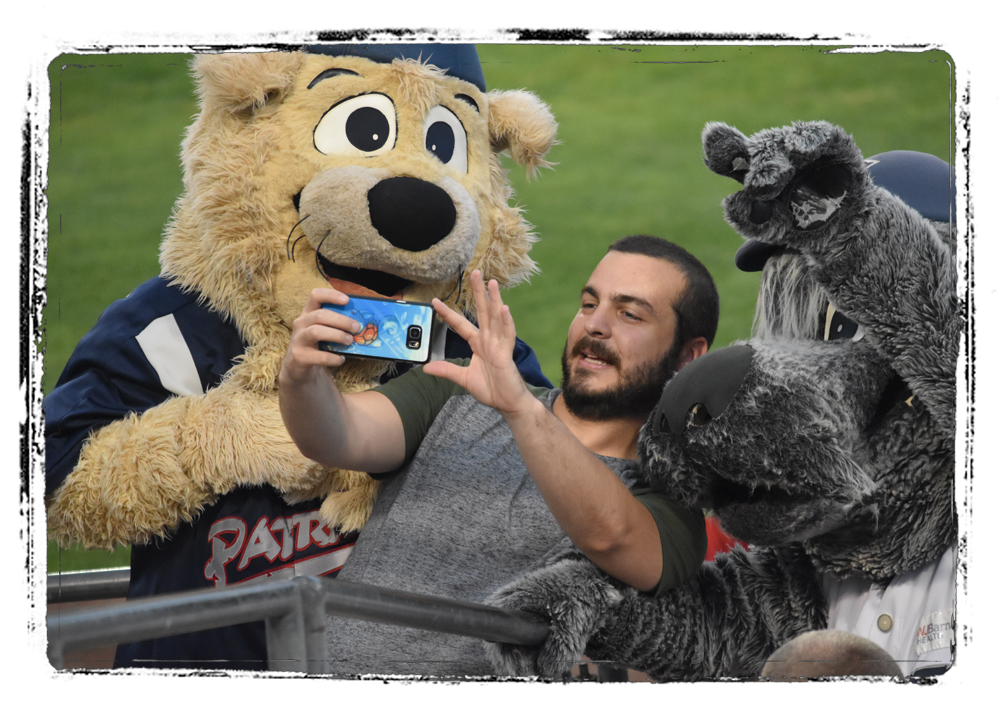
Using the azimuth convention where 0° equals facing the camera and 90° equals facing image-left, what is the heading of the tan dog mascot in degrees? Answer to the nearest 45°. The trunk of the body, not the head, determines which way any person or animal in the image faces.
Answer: approximately 315°

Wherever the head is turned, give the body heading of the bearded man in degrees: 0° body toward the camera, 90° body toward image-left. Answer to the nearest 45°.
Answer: approximately 45°
